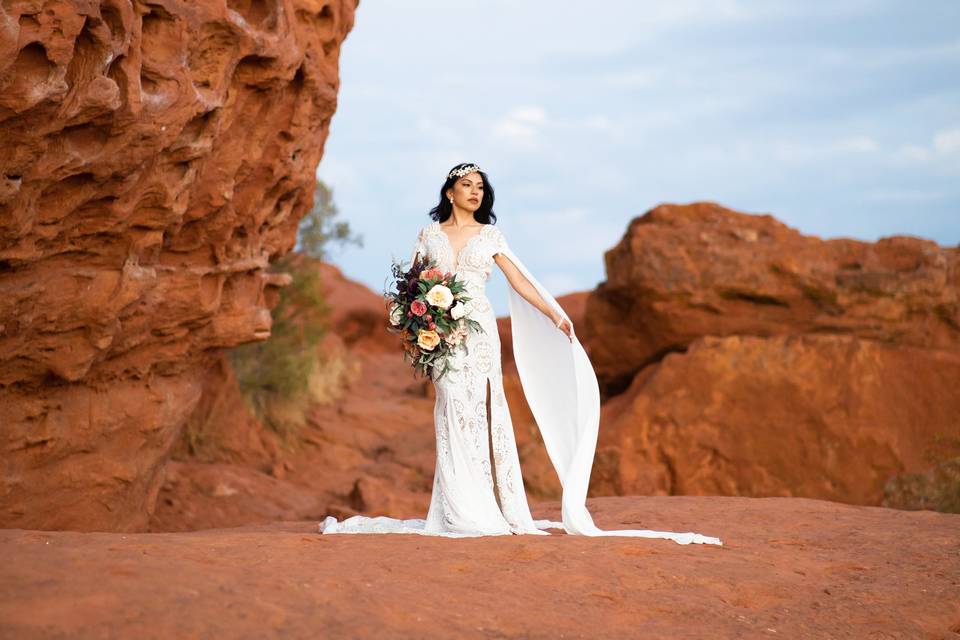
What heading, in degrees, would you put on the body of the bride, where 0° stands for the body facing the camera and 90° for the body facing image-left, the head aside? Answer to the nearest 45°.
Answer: approximately 0°

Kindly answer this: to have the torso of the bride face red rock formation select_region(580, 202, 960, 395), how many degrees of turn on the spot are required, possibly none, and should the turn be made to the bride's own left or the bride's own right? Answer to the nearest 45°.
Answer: approximately 135° to the bride's own left

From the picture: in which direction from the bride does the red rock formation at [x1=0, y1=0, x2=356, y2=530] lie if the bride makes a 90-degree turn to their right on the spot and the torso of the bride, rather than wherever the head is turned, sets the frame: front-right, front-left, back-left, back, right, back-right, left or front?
front

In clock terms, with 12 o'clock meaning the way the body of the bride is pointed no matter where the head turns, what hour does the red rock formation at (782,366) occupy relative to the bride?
The red rock formation is roughly at 7 o'clock from the bride.
